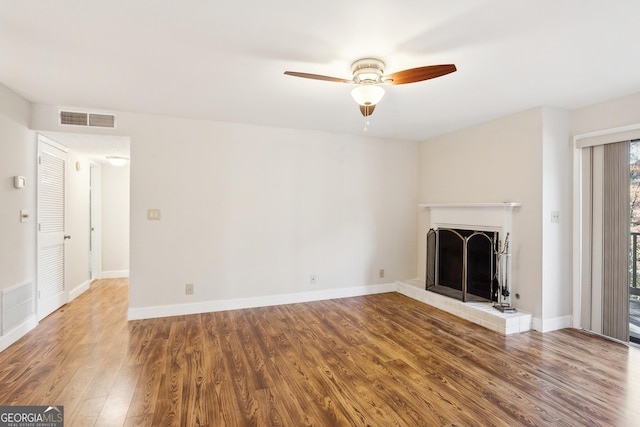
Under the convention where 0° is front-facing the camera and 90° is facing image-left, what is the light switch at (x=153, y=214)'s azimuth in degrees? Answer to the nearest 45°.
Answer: approximately 0°

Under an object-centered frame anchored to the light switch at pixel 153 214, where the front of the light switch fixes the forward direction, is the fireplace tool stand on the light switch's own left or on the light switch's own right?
on the light switch's own left

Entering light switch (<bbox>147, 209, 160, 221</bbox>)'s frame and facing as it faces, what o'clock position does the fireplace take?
The fireplace is roughly at 10 o'clock from the light switch.

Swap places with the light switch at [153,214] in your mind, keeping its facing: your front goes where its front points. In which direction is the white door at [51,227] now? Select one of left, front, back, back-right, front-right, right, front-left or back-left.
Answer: back-right
